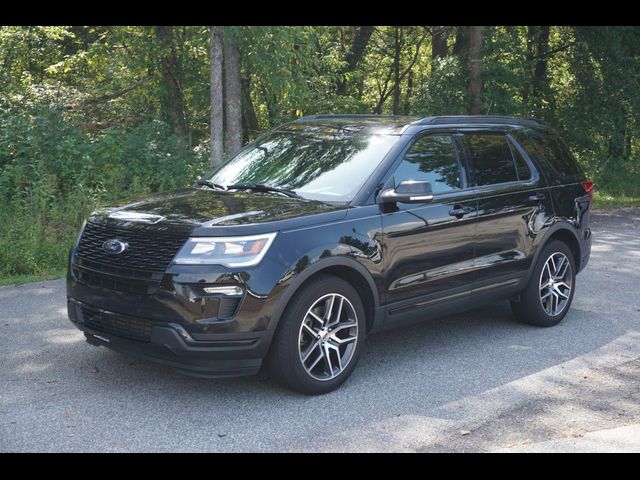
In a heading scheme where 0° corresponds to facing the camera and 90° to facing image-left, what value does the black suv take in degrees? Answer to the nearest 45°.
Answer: approximately 45°

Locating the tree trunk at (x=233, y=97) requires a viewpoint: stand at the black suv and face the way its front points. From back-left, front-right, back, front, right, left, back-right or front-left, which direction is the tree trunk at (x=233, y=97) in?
back-right

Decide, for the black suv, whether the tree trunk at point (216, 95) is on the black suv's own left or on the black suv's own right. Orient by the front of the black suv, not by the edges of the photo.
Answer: on the black suv's own right

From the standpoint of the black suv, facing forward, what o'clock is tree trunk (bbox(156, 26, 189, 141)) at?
The tree trunk is roughly at 4 o'clock from the black suv.

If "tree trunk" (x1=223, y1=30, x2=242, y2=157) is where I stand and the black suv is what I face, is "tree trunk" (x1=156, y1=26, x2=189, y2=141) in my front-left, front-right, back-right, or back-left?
back-right
